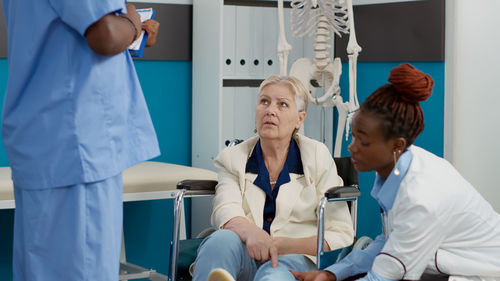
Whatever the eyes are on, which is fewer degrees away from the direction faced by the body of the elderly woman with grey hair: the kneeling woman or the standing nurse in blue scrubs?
the standing nurse in blue scrubs

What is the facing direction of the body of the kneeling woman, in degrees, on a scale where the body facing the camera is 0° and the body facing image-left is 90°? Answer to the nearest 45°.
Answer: approximately 90°

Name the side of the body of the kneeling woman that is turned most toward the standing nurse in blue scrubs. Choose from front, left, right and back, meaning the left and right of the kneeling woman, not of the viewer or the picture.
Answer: front

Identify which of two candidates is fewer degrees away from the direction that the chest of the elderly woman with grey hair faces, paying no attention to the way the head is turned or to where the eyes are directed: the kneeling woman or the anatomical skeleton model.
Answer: the kneeling woman

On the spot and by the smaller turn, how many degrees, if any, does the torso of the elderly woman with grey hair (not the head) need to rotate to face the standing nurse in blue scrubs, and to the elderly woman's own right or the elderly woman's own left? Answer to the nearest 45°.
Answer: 0° — they already face them

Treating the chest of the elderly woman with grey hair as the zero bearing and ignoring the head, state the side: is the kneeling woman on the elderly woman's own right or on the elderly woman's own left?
on the elderly woman's own left

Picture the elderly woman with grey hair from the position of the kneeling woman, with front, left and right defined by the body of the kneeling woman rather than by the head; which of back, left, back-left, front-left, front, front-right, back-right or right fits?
front-right

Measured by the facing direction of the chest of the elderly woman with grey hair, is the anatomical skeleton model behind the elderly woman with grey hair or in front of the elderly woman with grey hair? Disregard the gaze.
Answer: behind

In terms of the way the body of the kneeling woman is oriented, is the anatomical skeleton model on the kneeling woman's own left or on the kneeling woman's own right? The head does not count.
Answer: on the kneeling woman's own right

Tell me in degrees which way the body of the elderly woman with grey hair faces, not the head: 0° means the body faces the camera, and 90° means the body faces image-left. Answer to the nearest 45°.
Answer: approximately 45°

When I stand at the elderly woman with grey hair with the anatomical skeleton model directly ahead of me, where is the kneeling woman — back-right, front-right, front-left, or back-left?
back-right

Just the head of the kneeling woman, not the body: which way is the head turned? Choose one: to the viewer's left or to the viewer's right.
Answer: to the viewer's left

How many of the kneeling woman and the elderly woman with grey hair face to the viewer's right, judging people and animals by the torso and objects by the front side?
0
